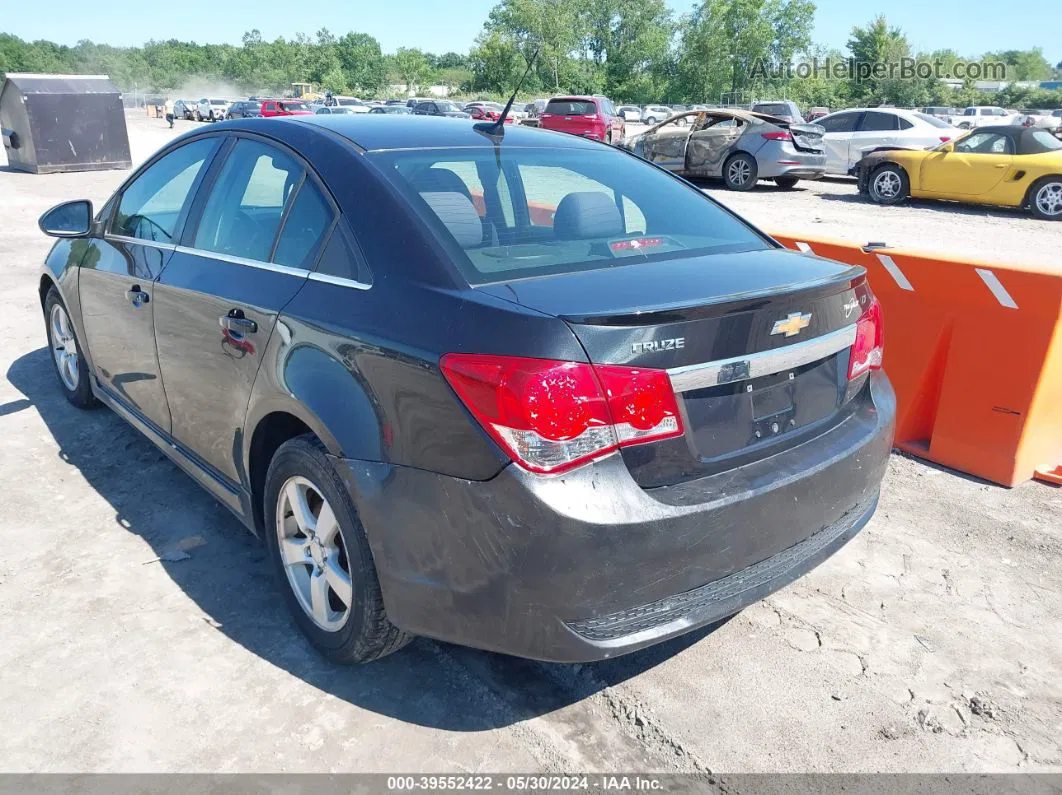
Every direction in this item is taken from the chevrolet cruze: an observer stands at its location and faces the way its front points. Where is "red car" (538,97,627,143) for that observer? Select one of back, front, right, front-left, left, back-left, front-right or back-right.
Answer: front-right

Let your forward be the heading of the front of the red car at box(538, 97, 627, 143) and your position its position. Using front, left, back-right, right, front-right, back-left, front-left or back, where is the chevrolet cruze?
back-right

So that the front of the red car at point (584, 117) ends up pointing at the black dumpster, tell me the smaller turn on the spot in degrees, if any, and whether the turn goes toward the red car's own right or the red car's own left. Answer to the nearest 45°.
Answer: approximately 180°

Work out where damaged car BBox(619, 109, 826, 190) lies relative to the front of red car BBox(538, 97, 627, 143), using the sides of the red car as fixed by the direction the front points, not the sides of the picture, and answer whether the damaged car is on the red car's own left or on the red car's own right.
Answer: on the red car's own right

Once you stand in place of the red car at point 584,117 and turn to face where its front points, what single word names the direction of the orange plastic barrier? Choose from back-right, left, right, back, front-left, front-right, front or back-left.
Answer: back-right

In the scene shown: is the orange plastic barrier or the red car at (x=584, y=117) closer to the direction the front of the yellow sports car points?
the red car

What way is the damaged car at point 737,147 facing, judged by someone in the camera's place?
facing away from the viewer and to the left of the viewer

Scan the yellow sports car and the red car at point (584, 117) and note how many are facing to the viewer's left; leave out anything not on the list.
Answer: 1

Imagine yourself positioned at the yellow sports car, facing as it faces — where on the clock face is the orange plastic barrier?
The orange plastic barrier is roughly at 9 o'clock from the yellow sports car.

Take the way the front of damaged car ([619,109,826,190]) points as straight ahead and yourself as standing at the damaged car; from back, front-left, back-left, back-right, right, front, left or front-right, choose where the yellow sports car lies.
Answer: back

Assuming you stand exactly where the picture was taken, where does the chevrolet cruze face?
facing away from the viewer and to the left of the viewer

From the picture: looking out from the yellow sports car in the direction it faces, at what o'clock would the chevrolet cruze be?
The chevrolet cruze is roughly at 9 o'clock from the yellow sports car.

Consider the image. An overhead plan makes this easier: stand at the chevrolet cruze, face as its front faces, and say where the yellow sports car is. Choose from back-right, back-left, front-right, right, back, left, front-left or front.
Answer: right

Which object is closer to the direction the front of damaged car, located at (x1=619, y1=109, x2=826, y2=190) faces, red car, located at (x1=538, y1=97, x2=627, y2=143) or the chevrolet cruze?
the red car

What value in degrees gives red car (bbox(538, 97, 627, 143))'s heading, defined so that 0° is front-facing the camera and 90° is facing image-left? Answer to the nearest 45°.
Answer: approximately 225°

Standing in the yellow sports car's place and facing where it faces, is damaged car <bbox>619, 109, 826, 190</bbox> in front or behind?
in front
